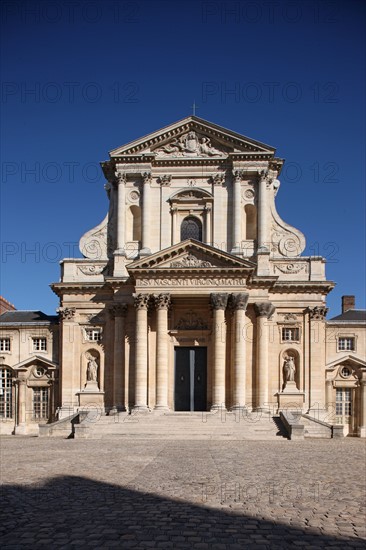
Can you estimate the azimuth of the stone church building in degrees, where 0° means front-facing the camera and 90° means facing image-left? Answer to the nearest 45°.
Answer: approximately 0°
